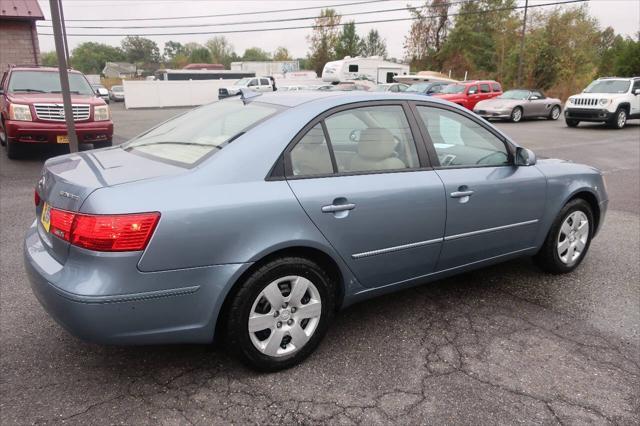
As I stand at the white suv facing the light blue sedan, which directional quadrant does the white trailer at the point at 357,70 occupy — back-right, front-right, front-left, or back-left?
back-right

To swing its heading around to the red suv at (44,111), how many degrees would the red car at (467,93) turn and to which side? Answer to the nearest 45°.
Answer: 0° — it already faces it

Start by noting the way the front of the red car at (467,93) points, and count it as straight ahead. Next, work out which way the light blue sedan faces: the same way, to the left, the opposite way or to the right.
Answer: the opposite way

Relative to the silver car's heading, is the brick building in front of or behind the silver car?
in front

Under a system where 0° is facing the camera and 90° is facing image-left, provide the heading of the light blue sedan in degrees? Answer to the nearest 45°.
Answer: approximately 225°

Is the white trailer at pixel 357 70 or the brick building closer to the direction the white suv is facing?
the brick building

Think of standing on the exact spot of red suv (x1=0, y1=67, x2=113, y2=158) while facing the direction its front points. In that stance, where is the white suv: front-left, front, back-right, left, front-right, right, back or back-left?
left

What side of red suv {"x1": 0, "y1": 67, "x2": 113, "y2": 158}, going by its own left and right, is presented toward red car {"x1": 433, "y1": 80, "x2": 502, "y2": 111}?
left

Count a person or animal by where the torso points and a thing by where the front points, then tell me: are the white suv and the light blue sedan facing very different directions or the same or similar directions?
very different directions

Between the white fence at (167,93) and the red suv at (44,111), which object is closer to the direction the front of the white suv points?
the red suv

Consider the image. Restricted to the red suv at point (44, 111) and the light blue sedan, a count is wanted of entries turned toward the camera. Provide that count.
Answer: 1
